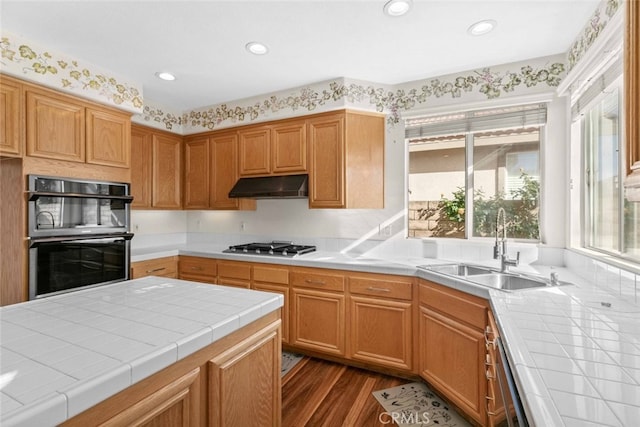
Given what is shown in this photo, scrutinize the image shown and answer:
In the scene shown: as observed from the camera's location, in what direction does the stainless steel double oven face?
facing the viewer and to the right of the viewer

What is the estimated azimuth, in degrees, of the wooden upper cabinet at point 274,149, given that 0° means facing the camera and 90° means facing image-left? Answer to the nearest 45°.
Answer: approximately 45°

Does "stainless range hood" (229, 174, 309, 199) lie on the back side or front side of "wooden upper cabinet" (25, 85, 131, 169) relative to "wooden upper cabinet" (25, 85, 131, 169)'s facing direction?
on the front side

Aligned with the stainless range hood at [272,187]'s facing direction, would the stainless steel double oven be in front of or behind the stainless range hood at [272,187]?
in front

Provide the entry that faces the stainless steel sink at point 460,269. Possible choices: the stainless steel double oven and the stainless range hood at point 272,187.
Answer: the stainless steel double oven

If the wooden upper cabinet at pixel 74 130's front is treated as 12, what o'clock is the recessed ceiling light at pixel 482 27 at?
The recessed ceiling light is roughly at 12 o'clock from the wooden upper cabinet.

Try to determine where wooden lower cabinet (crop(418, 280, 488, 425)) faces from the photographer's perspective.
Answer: facing the viewer and to the left of the viewer

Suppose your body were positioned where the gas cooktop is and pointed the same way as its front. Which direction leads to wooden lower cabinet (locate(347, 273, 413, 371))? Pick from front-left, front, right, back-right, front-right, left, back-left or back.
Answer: left

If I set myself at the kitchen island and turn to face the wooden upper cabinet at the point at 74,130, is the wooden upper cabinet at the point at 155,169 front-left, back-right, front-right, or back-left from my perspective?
front-right

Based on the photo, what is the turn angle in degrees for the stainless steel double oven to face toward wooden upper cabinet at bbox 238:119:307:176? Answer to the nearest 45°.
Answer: approximately 45° to its left

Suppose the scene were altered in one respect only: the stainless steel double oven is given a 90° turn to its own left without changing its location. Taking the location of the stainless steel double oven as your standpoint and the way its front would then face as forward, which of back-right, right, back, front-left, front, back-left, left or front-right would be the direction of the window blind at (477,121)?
right

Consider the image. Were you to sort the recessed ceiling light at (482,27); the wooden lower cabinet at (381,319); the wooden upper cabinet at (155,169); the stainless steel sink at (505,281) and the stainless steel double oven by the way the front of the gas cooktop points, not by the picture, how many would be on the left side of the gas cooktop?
3

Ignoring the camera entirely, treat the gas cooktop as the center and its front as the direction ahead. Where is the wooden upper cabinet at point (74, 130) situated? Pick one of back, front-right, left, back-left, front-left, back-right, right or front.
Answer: front-right
